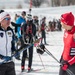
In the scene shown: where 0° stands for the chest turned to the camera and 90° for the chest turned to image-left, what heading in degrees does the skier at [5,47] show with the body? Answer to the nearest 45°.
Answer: approximately 315°

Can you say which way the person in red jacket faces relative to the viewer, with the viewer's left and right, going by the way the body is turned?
facing the viewer and to the left of the viewer

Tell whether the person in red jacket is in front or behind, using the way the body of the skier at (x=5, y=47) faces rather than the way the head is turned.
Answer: in front

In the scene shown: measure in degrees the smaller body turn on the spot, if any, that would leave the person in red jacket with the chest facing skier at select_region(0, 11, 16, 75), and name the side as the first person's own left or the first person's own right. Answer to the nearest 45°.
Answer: approximately 45° to the first person's own right

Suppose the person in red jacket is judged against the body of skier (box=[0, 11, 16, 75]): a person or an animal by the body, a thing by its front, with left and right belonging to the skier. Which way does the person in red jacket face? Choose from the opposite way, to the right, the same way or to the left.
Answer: to the right

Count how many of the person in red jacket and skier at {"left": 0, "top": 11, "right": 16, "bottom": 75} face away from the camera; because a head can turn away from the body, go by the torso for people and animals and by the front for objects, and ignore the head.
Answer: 0
